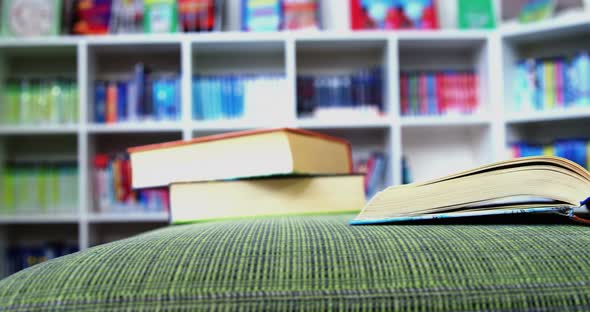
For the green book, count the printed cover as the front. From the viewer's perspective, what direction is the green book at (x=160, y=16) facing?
toward the camera

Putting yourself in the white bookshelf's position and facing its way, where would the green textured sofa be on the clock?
The green textured sofa is roughly at 12 o'clock from the white bookshelf.

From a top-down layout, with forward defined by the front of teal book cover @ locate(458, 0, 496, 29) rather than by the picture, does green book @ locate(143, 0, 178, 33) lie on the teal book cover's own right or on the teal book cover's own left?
on the teal book cover's own right

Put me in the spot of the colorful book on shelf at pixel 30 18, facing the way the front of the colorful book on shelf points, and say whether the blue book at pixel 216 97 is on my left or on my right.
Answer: on my left

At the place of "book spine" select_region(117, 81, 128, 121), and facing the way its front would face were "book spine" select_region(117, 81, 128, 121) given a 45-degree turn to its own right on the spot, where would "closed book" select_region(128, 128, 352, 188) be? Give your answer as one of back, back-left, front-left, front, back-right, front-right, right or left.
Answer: front-left

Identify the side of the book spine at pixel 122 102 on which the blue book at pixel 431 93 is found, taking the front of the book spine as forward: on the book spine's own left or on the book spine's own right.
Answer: on the book spine's own left

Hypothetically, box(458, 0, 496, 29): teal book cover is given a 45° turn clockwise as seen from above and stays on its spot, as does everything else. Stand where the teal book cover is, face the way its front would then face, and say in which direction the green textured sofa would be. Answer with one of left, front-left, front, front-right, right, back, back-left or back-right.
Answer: front-left

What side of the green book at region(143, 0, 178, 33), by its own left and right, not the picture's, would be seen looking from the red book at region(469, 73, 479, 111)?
left

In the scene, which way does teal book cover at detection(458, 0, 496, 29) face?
toward the camera

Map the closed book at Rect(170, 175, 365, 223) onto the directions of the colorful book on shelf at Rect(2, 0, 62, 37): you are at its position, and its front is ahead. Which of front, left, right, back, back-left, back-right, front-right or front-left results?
front

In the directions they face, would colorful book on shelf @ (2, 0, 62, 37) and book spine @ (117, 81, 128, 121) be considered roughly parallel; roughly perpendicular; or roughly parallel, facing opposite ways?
roughly parallel
